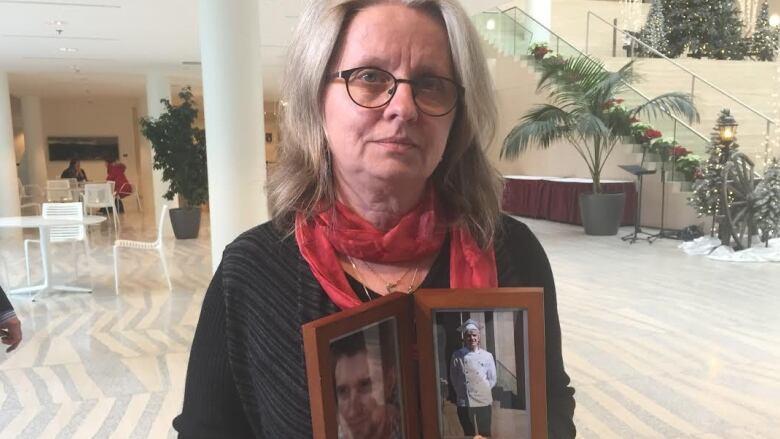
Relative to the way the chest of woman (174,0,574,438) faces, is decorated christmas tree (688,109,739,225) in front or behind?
behind

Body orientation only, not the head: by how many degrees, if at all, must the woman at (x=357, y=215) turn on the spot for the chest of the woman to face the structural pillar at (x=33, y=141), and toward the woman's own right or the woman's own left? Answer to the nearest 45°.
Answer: approximately 135° to the woman's own right

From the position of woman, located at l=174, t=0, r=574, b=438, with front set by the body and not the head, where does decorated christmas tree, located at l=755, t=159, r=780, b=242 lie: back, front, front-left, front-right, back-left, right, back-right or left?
back-left

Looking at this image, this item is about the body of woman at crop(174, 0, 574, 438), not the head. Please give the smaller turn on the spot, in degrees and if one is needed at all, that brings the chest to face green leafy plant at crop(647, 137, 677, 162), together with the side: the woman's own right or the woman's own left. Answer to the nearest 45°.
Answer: approximately 135° to the woman's own left

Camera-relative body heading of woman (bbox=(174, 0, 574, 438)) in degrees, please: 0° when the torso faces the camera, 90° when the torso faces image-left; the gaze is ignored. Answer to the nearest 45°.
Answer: approximately 0°

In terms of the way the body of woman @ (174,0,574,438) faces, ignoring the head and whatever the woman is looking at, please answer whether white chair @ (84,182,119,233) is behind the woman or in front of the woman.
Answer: behind

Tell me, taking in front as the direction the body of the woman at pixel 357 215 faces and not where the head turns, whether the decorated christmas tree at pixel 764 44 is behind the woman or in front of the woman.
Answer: behind

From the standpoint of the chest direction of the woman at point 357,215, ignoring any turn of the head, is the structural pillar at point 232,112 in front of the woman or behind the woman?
behind

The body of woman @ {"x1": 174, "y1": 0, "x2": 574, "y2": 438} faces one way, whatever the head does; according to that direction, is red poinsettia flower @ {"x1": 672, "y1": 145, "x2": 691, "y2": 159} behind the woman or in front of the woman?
behind

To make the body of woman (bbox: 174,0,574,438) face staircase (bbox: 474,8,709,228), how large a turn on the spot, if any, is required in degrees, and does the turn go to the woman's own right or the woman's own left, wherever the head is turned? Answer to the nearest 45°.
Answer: approximately 180°

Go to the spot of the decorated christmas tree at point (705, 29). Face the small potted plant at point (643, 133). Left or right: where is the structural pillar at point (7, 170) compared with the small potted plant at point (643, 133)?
right
